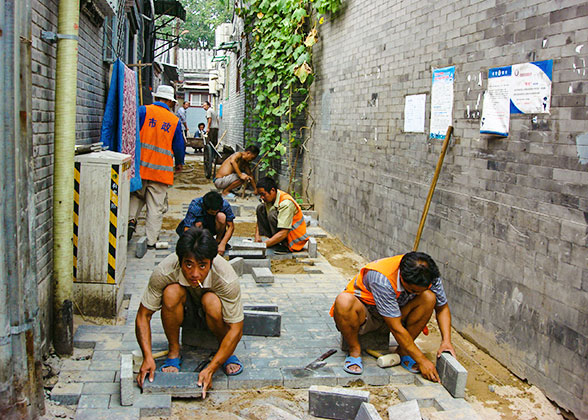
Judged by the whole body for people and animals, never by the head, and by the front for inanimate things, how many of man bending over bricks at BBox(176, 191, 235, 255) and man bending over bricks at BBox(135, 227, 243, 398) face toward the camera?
2

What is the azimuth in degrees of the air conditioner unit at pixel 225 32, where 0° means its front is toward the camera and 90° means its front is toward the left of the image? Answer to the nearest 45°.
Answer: approximately 45°

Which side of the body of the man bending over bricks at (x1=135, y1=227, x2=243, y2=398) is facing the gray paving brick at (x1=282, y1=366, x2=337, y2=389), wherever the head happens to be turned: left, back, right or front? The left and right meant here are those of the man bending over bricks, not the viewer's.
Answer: left

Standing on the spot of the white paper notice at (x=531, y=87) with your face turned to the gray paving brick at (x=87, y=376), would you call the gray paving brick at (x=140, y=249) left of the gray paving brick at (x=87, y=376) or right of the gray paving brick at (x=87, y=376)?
right

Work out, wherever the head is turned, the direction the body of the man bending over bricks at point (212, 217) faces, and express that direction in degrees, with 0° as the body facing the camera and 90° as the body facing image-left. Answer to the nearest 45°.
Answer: approximately 0°

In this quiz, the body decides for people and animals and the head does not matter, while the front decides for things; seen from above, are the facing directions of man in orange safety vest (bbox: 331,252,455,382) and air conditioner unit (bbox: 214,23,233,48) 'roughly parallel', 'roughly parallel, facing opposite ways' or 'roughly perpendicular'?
roughly perpendicular
